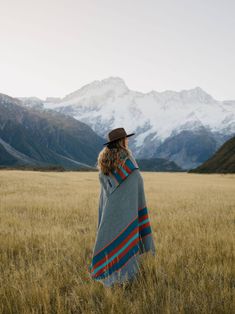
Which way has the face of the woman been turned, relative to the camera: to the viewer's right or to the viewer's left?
to the viewer's right

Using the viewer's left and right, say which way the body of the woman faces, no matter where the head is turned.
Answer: facing away from the viewer and to the right of the viewer
